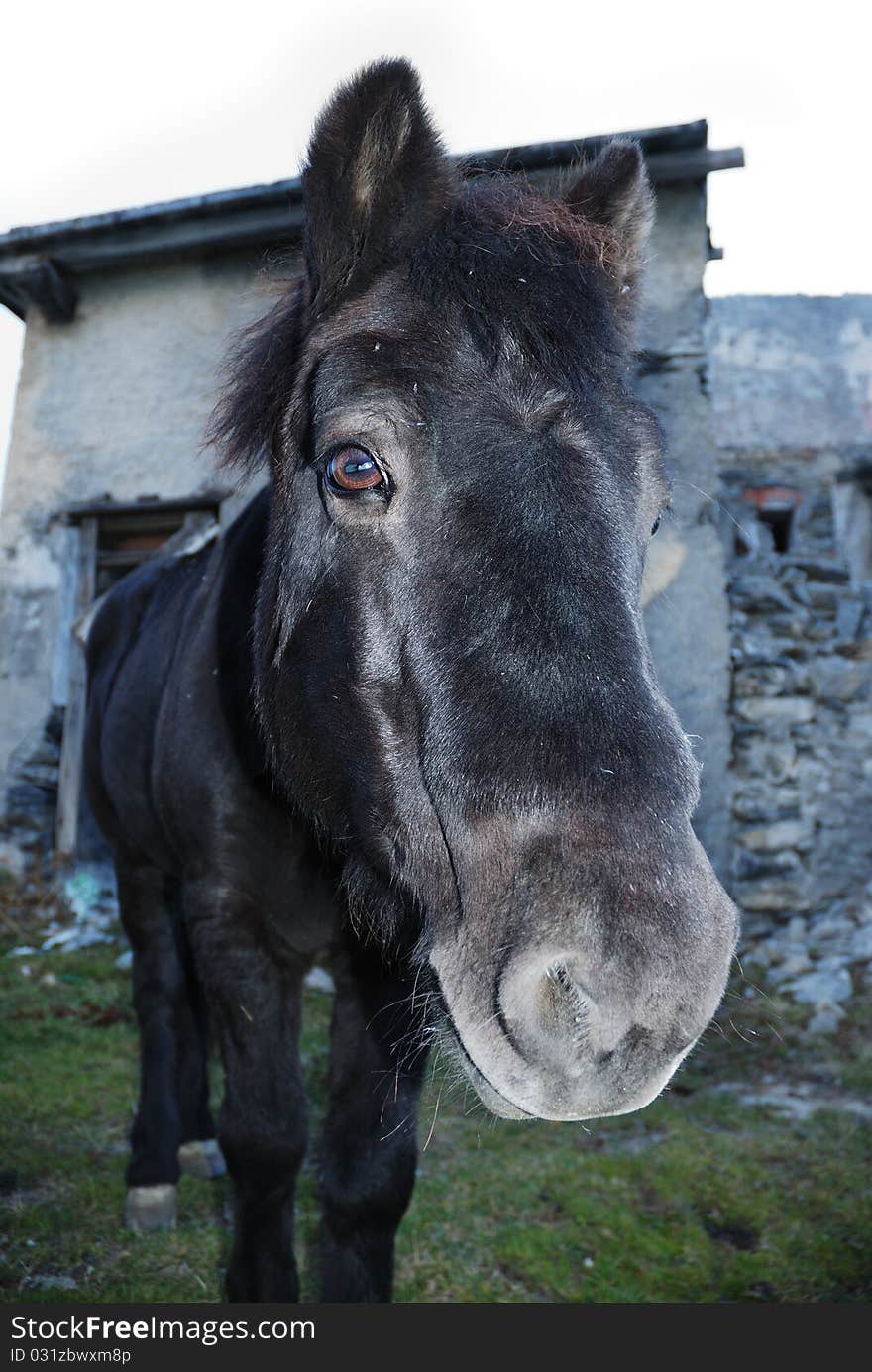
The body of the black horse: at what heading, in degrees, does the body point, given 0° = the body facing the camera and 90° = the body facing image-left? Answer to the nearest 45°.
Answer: approximately 315°

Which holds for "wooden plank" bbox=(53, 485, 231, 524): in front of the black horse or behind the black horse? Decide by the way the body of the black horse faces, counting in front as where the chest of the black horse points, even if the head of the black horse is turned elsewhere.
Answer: behind

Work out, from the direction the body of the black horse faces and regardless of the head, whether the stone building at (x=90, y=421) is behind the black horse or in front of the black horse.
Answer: behind

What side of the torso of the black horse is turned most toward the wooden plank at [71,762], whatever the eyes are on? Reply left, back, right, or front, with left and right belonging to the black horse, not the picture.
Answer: back
